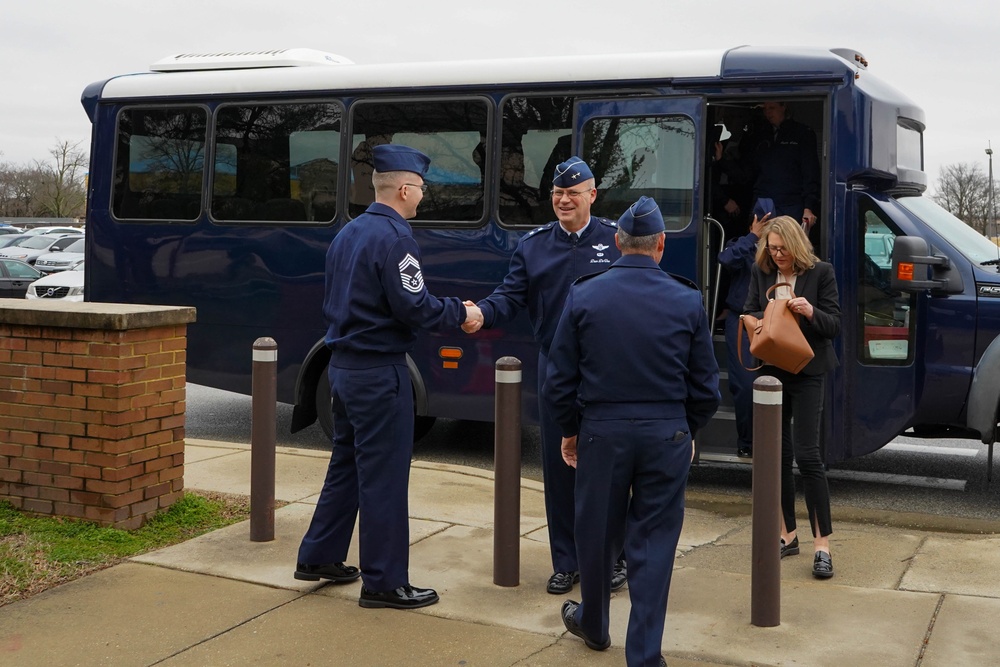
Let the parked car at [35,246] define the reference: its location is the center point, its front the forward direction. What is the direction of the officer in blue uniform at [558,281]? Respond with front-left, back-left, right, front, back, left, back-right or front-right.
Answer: front-left

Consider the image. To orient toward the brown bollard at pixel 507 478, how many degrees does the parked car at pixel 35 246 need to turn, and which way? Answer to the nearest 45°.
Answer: approximately 45° to its left

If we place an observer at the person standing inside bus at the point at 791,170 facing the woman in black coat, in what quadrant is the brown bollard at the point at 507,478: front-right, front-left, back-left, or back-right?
front-right

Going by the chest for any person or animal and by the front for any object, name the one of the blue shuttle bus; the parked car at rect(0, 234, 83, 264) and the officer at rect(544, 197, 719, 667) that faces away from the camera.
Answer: the officer

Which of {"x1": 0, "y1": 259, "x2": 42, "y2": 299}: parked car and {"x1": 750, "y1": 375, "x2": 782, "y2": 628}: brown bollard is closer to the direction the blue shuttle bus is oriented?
the brown bollard

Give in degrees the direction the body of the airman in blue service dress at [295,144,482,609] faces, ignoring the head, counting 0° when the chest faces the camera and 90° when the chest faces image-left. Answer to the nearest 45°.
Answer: approximately 225°

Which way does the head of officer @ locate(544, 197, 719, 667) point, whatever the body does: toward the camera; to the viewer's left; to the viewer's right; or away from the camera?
away from the camera

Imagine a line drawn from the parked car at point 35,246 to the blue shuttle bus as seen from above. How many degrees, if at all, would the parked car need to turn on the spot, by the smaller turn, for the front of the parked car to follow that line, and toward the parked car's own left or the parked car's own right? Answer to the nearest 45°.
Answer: approximately 45° to the parked car's own left

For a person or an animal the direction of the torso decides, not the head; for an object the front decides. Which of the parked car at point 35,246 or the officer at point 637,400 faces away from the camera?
the officer

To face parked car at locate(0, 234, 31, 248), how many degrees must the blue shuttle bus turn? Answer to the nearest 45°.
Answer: approximately 180°

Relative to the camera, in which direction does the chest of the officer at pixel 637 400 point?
away from the camera

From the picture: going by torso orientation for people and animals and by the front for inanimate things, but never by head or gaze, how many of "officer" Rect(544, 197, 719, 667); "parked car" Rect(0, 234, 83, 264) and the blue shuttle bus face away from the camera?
1

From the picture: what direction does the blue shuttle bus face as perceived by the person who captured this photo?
facing the viewer and to the right of the viewer

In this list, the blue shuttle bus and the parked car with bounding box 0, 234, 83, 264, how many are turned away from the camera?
0

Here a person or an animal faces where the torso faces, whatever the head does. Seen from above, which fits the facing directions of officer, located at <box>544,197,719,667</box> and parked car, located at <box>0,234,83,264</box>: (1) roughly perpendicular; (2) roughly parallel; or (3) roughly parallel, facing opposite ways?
roughly parallel, facing opposite ways

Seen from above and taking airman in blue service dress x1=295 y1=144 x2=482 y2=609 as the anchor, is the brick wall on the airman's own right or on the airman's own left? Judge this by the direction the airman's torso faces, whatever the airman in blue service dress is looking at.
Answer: on the airman's own left

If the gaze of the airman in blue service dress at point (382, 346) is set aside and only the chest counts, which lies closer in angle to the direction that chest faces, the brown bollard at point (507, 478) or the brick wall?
the brown bollard
